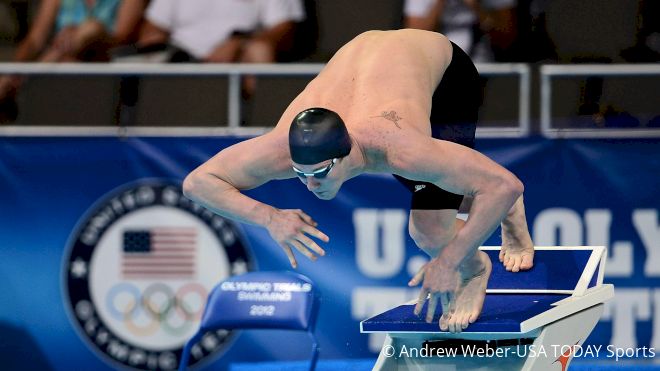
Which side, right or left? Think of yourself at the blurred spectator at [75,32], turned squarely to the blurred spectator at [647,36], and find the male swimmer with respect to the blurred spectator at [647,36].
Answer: right

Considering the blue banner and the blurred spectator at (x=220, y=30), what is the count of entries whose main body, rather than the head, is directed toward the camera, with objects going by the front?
2

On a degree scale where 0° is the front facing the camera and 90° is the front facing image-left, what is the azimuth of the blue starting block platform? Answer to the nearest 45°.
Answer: approximately 45°

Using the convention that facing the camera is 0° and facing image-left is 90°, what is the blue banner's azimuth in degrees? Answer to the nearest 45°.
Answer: approximately 0°

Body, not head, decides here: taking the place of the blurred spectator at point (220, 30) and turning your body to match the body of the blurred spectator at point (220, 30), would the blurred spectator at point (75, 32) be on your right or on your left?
on your right

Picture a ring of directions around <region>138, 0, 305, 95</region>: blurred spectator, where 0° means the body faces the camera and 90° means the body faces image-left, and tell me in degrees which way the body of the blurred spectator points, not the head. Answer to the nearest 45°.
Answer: approximately 0°
